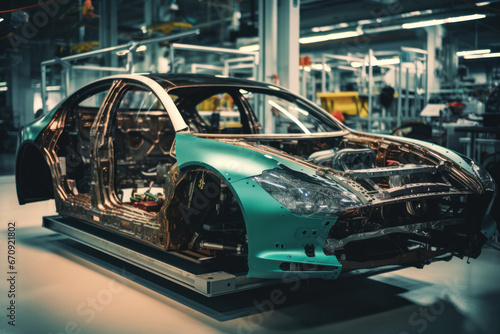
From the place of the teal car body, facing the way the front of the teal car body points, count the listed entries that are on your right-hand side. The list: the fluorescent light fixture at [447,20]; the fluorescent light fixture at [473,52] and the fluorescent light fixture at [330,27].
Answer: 0

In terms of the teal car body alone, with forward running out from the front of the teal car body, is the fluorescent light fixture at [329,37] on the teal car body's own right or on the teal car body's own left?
on the teal car body's own left

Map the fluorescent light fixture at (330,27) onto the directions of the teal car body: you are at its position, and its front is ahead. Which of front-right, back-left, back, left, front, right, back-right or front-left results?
back-left

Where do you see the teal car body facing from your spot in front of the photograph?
facing the viewer and to the right of the viewer

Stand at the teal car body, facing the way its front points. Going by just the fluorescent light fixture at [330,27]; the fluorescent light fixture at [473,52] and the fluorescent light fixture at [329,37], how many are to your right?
0

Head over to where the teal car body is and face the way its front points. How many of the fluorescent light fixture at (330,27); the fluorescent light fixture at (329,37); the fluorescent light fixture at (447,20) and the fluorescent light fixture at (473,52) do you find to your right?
0

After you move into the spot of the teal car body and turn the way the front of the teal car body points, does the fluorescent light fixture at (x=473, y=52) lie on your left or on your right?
on your left
